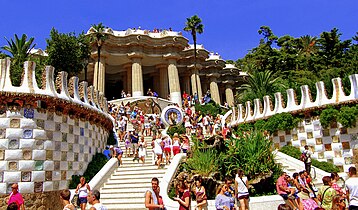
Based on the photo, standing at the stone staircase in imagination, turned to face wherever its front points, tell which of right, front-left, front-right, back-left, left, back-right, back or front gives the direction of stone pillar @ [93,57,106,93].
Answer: back

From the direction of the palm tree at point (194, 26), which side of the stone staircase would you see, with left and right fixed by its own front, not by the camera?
back

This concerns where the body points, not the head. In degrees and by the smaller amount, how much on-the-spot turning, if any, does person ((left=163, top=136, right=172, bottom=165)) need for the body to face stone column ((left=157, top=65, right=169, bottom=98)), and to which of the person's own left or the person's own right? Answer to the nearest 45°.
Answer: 0° — they already face it

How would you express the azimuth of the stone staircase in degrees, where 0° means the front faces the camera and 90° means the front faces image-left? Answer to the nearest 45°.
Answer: approximately 0°

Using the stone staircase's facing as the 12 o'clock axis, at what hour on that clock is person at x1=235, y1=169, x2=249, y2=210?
The person is roughly at 11 o'clock from the stone staircase.

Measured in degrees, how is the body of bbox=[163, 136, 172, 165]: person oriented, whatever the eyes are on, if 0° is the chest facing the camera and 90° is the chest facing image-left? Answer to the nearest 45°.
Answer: approximately 180°

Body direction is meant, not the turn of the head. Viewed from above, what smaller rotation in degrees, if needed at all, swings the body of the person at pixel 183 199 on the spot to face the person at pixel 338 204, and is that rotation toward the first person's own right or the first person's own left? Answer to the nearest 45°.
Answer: approximately 135° to the first person's own left

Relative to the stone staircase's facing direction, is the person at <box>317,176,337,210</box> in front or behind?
in front

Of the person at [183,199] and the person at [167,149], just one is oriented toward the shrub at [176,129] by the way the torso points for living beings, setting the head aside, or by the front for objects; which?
the person at [167,149]

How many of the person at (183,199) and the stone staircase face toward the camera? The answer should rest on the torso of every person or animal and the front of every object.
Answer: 1
